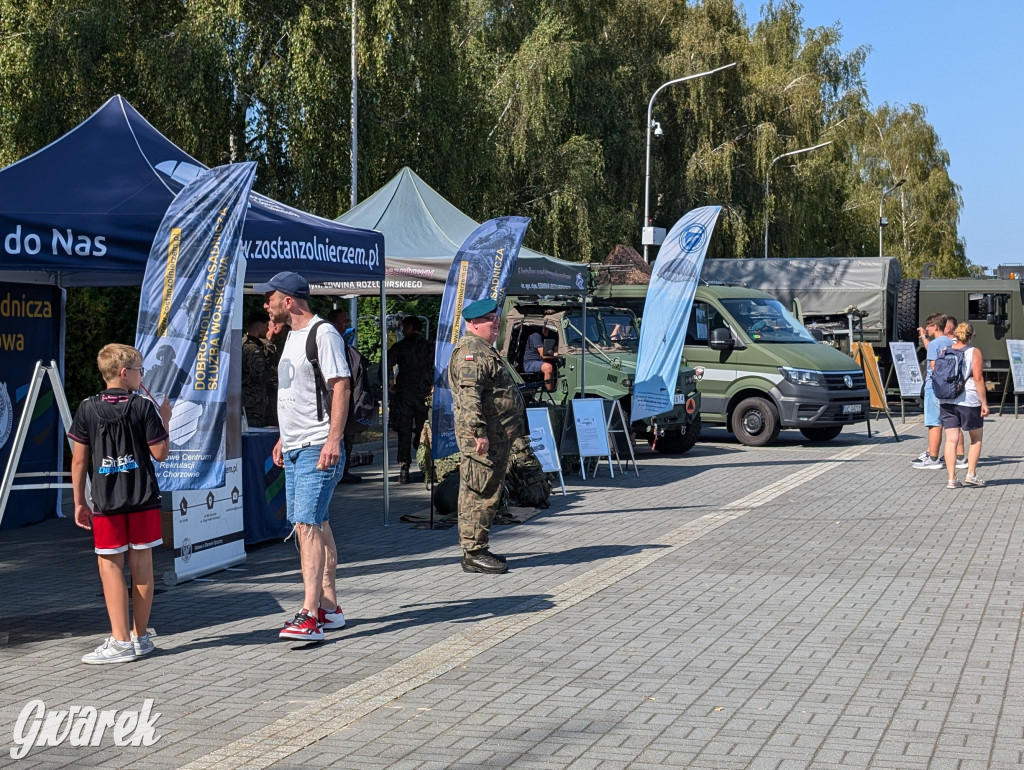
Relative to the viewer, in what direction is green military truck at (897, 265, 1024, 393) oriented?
to the viewer's right

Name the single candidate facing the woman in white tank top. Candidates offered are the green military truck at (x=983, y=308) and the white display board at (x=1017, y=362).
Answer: the white display board

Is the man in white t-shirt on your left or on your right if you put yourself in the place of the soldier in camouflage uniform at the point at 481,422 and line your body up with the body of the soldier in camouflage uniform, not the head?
on your right

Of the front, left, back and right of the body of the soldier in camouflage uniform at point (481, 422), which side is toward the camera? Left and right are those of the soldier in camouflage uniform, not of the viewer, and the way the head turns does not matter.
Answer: right

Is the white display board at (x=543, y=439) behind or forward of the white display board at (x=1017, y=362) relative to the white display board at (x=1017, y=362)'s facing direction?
forward

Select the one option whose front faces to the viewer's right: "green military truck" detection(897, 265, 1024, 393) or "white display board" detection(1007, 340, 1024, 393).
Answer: the green military truck

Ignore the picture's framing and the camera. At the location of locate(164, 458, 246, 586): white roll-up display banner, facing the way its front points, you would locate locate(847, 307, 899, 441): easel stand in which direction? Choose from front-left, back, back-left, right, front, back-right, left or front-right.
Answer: left

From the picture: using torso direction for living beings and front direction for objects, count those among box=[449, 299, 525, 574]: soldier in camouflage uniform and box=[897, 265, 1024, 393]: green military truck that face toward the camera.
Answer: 0

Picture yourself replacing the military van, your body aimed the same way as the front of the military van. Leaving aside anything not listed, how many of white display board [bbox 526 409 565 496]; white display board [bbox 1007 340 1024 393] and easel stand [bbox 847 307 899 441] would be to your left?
2
